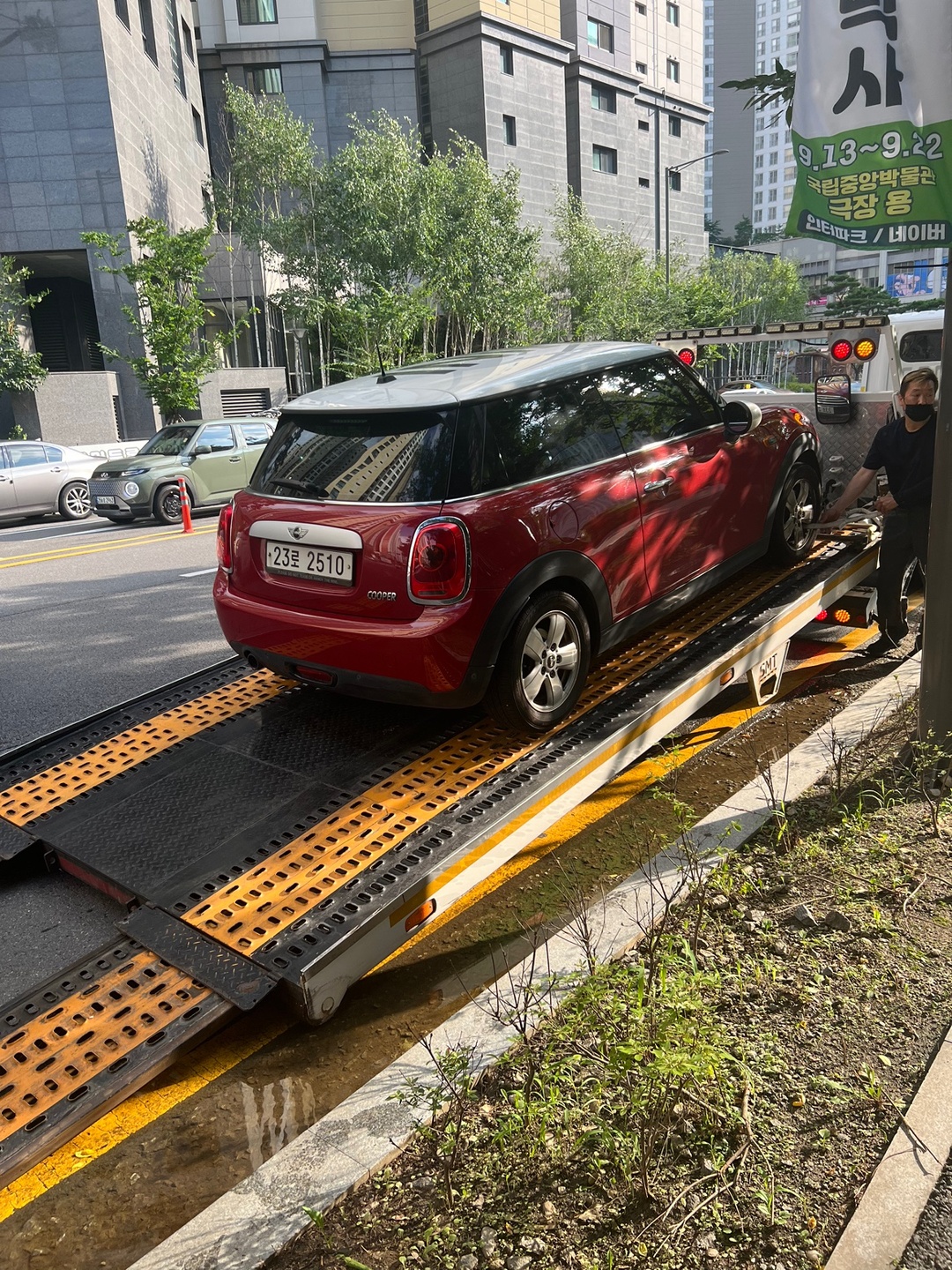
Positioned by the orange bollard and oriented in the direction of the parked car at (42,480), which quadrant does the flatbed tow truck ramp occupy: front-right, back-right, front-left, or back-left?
back-left

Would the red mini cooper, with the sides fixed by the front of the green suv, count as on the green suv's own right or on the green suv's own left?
on the green suv's own left

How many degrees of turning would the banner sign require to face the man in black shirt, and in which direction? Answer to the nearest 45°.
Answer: approximately 180°

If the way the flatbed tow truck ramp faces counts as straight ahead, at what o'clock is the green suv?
The green suv is roughly at 10 o'clock from the flatbed tow truck ramp.

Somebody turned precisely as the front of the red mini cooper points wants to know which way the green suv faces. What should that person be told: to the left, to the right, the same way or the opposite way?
the opposite way

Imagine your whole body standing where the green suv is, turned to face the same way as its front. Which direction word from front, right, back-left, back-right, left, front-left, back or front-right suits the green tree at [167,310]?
back-right

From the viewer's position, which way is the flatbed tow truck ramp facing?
facing away from the viewer and to the right of the viewer

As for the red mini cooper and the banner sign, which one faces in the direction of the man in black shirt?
the red mini cooper

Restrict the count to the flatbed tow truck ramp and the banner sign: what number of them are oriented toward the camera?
1

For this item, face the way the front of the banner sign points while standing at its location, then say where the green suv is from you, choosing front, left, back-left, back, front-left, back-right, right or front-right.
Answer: back-right

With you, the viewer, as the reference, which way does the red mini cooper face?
facing away from the viewer and to the right of the viewer

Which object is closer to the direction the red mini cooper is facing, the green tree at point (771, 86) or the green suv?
the green tree

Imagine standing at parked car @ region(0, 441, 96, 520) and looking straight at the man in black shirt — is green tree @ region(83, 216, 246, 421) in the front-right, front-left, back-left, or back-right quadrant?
back-left

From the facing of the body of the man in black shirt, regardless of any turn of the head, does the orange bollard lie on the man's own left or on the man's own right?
on the man's own right
